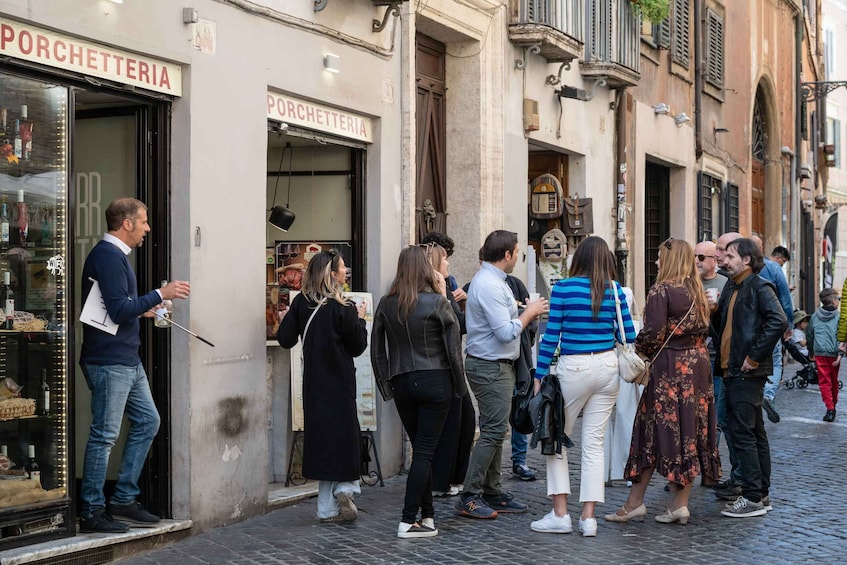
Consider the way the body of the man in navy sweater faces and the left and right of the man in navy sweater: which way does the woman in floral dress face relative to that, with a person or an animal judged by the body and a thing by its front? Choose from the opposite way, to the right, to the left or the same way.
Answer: to the left

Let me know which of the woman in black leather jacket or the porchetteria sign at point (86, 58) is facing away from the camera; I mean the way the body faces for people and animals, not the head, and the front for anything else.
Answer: the woman in black leather jacket

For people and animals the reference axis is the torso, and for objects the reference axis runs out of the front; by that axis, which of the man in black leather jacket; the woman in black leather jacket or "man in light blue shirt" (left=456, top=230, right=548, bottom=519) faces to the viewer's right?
the man in light blue shirt

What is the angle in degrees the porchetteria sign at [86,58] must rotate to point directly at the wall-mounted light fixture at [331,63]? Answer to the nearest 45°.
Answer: approximately 90° to its left

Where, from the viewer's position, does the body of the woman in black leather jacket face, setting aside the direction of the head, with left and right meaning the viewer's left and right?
facing away from the viewer

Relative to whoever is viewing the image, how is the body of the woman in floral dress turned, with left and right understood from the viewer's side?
facing away from the viewer and to the left of the viewer

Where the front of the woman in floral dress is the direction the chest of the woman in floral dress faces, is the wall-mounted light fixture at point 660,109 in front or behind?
in front

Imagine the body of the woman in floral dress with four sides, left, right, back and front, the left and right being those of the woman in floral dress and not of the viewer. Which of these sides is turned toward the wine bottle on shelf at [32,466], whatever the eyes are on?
left

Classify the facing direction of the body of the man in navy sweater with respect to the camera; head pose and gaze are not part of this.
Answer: to the viewer's right

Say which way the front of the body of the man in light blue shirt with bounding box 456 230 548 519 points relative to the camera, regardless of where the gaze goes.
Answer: to the viewer's right

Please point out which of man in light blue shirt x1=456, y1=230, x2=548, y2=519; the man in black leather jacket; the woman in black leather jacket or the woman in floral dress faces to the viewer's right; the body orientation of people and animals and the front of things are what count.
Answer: the man in light blue shirt

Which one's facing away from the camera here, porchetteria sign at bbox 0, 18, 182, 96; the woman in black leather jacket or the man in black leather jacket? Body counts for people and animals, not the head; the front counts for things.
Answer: the woman in black leather jacket

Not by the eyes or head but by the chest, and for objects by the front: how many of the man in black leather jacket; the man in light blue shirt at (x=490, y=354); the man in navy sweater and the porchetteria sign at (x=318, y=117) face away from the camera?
0

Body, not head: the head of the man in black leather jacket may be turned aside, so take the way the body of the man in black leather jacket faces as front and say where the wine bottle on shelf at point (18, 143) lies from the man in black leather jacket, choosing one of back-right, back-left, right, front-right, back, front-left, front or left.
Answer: front

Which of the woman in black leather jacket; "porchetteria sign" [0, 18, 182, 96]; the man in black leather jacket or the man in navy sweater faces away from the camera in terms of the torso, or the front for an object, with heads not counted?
the woman in black leather jacket
